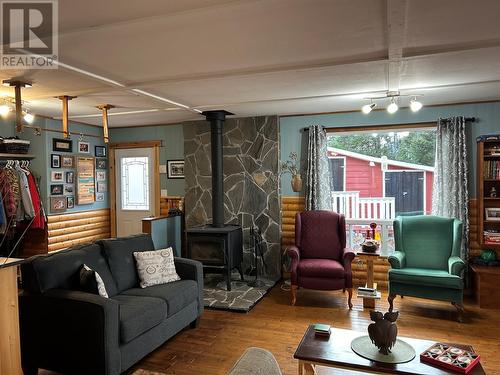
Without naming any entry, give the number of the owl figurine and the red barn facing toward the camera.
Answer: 2

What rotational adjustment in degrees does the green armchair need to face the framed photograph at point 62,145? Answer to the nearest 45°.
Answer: approximately 90° to its right

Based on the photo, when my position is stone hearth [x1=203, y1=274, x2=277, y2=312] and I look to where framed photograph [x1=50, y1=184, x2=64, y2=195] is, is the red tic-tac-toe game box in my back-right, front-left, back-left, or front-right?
back-left

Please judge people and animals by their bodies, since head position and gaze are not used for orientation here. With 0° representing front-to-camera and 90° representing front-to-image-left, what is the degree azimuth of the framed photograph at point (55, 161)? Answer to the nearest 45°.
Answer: approximately 315°

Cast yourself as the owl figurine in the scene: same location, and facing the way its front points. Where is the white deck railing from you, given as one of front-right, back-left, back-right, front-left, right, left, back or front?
back

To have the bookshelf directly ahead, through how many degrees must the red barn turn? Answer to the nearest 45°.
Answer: approximately 45° to its left

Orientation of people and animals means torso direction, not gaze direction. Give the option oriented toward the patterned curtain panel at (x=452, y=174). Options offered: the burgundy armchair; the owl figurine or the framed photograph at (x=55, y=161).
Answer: the framed photograph
